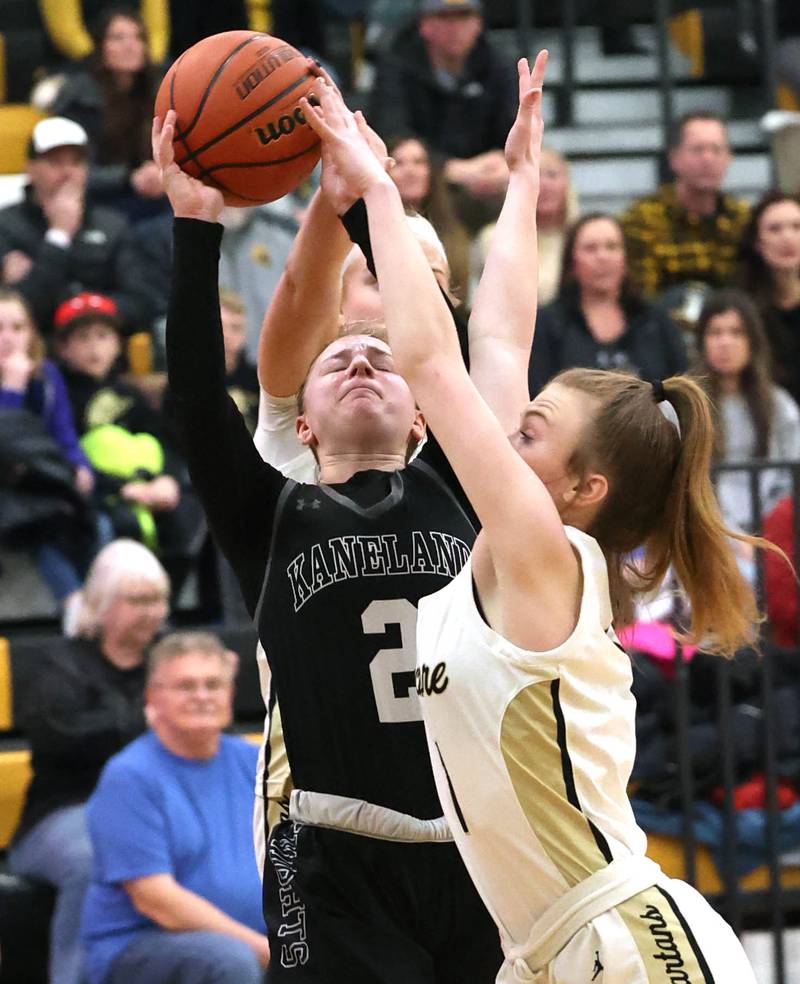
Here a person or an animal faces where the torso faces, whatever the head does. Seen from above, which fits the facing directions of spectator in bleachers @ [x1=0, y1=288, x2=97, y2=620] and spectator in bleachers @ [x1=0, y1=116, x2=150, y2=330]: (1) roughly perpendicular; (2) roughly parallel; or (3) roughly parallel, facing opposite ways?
roughly parallel

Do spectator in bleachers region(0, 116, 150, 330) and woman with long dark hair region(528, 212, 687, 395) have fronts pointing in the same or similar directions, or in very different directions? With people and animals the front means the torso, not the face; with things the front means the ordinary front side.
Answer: same or similar directions

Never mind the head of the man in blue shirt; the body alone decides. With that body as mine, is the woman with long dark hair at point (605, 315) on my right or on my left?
on my left

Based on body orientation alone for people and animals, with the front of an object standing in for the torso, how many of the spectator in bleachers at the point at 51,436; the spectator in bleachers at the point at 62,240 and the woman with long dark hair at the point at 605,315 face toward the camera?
3

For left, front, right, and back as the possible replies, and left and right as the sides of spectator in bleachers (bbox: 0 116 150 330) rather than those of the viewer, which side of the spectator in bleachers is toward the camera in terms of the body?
front

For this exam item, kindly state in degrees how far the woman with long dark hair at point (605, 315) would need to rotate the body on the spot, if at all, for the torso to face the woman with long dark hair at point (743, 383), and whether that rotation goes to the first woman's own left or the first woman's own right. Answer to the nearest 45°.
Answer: approximately 90° to the first woman's own left

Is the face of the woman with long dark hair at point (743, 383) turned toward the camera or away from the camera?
toward the camera

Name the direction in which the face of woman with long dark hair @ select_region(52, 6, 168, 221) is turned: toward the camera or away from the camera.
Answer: toward the camera

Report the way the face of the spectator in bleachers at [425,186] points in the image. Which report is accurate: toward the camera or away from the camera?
toward the camera

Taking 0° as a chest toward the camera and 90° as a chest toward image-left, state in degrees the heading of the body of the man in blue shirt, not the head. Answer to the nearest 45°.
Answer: approximately 315°

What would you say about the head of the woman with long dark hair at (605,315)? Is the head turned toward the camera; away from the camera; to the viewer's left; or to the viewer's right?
toward the camera

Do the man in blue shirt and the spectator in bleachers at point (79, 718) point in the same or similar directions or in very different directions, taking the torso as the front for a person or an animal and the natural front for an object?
same or similar directions

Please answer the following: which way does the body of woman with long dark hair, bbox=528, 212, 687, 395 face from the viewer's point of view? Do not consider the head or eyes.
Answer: toward the camera
